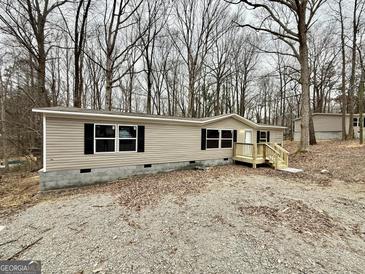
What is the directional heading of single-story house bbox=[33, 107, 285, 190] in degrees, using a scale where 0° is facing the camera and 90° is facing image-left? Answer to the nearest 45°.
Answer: approximately 315°

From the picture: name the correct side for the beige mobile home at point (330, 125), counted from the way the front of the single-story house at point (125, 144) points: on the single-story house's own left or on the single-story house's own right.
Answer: on the single-story house's own left
